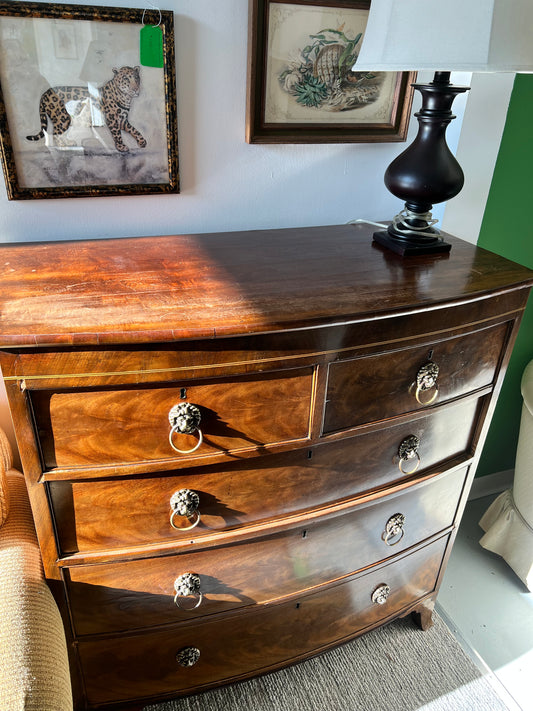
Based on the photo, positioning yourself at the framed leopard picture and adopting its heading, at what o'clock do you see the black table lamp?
The black table lamp is roughly at 10 o'clock from the framed leopard picture.

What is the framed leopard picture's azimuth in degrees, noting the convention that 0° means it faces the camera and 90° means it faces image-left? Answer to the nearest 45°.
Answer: approximately 0°

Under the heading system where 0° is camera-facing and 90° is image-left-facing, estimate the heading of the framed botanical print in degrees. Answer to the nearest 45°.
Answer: approximately 0°

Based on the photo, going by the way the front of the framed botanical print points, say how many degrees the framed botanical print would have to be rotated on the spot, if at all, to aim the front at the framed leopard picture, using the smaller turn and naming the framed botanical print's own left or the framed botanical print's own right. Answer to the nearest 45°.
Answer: approximately 45° to the framed botanical print's own right

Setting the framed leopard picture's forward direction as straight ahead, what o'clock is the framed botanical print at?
The framed botanical print is roughly at 9 o'clock from the framed leopard picture.

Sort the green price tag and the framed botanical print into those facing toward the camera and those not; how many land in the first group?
2
